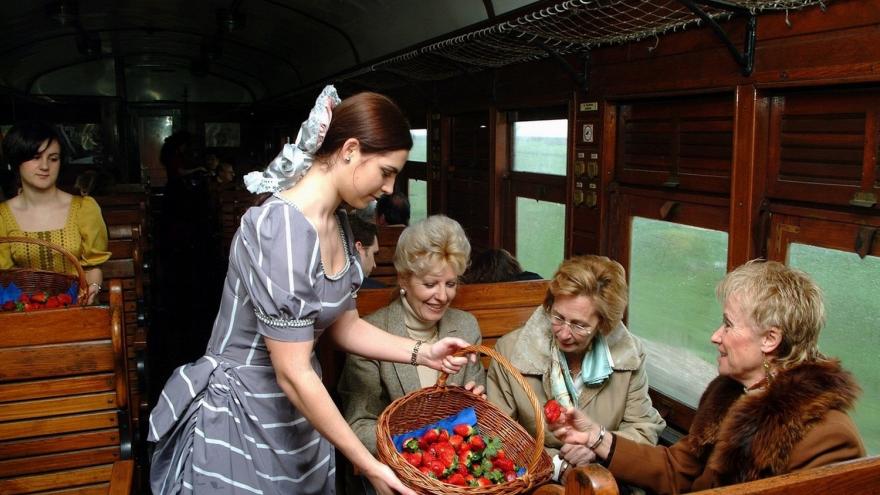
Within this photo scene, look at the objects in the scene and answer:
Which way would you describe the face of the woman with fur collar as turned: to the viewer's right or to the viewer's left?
to the viewer's left

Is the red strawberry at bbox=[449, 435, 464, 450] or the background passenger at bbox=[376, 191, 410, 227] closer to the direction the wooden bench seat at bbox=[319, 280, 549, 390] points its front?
the red strawberry

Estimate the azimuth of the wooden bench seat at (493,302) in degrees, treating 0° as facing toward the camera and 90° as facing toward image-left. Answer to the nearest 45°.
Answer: approximately 0°

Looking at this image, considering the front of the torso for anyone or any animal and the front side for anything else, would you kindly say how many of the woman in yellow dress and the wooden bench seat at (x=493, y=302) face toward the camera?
2
